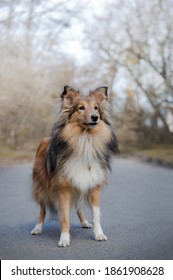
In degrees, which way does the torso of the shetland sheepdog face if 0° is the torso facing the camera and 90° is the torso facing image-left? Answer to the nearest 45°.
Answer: approximately 315°
